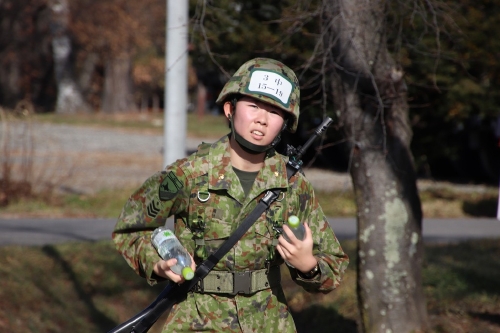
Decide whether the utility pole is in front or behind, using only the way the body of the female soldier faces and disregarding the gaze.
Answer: behind

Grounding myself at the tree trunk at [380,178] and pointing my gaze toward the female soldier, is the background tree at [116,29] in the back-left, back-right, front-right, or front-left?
back-right

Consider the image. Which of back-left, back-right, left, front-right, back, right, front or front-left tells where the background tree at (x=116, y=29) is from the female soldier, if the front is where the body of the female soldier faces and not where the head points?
back

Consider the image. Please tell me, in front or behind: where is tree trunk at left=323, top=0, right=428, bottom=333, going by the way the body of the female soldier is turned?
behind

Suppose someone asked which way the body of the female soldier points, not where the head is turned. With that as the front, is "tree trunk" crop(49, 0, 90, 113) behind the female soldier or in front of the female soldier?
behind

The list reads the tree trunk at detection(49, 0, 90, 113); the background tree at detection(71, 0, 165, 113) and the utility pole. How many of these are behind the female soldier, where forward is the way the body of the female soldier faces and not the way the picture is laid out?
3

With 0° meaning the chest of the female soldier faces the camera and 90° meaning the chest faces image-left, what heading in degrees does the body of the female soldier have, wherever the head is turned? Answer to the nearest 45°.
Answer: approximately 0°
